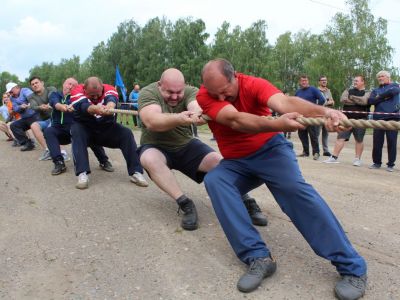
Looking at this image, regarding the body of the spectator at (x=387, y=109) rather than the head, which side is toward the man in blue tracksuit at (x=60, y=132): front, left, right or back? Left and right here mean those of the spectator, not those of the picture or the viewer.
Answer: front

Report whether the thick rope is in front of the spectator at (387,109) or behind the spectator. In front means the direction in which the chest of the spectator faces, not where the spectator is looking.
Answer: in front

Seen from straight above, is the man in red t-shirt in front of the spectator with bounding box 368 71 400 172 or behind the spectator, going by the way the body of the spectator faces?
in front

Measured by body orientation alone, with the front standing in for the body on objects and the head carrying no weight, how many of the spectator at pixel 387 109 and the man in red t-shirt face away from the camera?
0

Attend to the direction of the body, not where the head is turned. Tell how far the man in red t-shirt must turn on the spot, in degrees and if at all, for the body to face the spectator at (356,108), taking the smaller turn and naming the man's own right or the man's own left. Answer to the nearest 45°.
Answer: approximately 135° to the man's own left

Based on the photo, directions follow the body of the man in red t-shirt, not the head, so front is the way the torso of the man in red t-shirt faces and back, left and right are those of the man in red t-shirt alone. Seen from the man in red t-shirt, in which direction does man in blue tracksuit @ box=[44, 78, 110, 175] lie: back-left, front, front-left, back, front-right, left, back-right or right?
back

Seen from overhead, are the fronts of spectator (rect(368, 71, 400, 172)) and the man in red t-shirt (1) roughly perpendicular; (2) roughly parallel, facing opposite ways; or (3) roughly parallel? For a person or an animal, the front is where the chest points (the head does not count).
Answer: roughly perpendicular

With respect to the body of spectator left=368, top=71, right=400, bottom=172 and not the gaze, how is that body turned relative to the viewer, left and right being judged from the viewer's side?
facing the viewer and to the left of the viewer

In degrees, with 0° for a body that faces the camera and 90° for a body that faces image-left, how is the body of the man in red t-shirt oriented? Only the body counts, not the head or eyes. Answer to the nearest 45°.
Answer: approximately 315°
